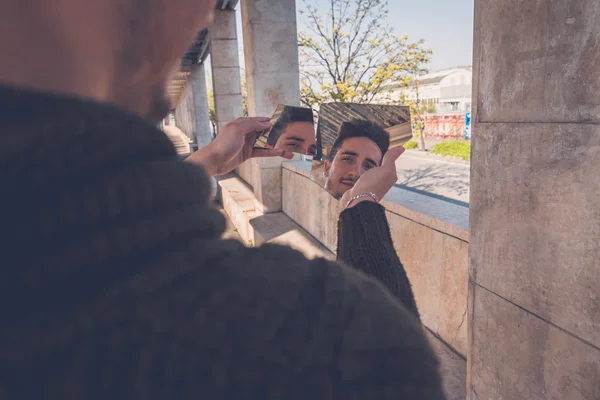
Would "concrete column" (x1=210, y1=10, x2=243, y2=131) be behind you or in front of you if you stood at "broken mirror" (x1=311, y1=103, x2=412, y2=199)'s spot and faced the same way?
behind

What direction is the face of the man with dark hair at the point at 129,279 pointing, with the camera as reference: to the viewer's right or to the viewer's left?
to the viewer's right

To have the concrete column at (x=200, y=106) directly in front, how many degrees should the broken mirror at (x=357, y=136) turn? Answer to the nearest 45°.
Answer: approximately 180°

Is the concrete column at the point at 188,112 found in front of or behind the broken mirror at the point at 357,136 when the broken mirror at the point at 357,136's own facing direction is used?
behind

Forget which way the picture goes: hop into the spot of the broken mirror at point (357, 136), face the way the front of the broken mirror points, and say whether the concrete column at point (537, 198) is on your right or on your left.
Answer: on your left

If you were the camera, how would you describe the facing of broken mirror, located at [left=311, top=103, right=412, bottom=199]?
facing the viewer
